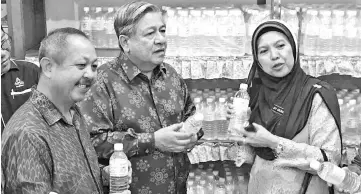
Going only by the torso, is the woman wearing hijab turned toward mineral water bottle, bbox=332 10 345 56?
no

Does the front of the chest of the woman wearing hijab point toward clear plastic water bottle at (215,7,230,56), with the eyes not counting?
no

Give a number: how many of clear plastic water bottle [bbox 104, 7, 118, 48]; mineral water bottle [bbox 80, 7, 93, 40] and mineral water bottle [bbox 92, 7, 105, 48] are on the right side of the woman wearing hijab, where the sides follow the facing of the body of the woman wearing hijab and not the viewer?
3

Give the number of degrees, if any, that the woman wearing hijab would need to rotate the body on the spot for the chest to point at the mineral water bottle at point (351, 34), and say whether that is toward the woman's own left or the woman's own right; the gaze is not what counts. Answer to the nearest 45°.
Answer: approximately 135° to the woman's own right

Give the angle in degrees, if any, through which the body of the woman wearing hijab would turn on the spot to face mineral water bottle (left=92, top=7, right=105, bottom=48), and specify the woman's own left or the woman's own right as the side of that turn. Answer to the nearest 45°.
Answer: approximately 90° to the woman's own right

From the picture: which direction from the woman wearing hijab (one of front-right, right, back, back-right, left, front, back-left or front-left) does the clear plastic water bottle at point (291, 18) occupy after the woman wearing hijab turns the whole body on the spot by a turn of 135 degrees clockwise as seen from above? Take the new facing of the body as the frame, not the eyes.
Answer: front

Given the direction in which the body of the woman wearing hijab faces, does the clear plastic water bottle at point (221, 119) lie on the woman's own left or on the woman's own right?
on the woman's own right

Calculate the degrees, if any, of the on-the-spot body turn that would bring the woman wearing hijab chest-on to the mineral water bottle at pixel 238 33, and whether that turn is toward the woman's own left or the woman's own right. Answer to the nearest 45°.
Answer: approximately 135° to the woman's own right

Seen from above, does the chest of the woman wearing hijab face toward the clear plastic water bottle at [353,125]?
no

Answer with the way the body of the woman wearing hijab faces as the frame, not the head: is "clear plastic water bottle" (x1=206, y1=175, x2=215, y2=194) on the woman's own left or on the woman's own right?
on the woman's own right

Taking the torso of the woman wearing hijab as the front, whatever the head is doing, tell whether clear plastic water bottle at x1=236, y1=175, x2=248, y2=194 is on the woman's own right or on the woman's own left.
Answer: on the woman's own right

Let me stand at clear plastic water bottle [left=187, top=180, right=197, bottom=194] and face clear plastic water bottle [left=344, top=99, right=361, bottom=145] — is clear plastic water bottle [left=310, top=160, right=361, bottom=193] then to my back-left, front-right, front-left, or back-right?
front-right

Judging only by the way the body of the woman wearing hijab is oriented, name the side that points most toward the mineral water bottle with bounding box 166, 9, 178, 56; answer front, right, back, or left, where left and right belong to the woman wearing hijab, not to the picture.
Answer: right
